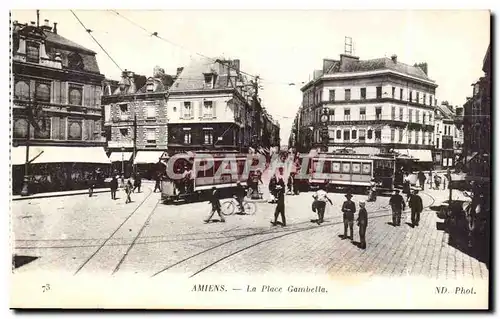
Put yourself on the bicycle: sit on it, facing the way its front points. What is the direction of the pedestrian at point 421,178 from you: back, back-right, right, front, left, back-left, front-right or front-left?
back

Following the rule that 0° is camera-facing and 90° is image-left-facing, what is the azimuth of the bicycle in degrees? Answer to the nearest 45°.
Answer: approximately 90°

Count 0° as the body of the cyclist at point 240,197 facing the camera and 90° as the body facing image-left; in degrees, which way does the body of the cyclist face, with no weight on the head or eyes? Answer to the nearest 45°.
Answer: approximately 90°

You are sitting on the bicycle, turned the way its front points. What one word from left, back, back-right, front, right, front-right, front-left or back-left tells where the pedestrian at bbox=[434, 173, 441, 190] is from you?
back
